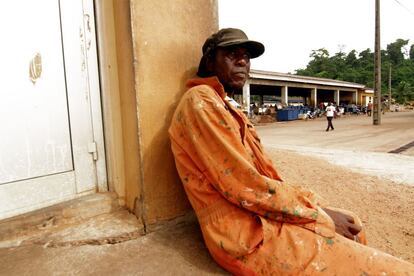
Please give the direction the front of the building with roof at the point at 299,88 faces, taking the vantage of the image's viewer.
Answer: facing the viewer and to the right of the viewer

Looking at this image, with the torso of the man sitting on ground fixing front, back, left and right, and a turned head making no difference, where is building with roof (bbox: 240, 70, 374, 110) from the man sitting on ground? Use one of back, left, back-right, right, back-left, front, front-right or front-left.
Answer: left

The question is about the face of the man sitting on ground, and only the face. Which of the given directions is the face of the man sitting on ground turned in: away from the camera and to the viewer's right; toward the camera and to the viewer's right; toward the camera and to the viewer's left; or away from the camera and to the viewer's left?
toward the camera and to the viewer's right

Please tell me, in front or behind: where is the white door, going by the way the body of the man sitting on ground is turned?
behind

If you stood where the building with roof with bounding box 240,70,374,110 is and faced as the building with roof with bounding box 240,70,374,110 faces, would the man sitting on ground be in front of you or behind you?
in front

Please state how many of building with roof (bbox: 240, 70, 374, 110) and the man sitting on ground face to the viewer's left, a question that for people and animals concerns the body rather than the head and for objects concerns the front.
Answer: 0

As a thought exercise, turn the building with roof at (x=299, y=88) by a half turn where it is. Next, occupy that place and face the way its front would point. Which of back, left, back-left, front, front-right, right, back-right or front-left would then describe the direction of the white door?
back-left

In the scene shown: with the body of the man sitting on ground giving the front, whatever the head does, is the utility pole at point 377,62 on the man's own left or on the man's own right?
on the man's own left
